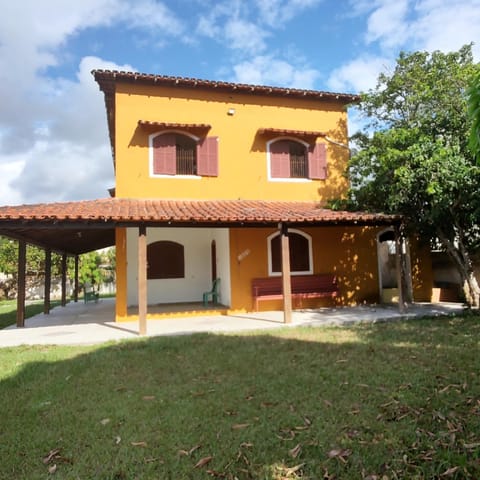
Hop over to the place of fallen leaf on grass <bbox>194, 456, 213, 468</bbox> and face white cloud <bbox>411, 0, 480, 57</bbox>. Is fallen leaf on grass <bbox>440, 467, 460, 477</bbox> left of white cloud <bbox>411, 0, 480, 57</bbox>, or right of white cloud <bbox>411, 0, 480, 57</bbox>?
right

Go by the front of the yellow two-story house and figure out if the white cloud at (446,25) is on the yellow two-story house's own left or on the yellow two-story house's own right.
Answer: on the yellow two-story house's own left

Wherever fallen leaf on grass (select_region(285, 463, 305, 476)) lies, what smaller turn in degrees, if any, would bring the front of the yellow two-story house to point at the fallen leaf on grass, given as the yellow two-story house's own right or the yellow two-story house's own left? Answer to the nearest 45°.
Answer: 0° — it already faces it

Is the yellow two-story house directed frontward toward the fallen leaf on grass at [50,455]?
yes

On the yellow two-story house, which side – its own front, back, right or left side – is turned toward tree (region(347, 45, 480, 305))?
left

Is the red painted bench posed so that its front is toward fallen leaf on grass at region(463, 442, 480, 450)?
yes

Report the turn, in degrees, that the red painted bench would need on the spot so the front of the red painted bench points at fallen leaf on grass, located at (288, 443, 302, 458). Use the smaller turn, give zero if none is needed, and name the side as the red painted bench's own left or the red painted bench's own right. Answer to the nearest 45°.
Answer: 0° — it already faces it

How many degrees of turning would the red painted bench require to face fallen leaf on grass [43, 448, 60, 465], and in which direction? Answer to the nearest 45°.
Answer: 0° — it already faces it
